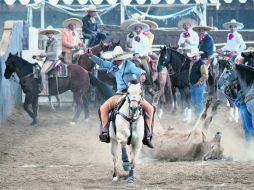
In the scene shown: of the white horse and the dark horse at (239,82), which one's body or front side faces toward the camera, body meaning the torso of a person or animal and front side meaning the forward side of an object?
the white horse

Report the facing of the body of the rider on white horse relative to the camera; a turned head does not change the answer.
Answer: toward the camera

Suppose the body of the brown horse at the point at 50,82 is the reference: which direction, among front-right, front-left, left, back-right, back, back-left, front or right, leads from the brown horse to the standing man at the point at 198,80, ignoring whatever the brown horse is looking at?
back

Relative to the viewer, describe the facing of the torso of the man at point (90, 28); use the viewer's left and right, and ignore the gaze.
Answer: facing the viewer and to the right of the viewer

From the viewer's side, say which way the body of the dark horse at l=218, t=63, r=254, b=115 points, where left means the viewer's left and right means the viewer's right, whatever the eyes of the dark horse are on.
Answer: facing to the left of the viewer

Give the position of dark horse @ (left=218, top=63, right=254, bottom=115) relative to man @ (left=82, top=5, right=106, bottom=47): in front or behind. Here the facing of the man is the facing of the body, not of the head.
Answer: in front

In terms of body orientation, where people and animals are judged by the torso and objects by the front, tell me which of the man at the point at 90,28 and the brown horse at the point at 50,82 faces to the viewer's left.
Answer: the brown horse

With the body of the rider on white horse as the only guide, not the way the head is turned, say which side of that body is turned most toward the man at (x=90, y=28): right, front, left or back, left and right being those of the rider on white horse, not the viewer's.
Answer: back

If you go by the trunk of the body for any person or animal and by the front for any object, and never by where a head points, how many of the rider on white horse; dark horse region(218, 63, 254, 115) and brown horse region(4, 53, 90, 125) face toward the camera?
1

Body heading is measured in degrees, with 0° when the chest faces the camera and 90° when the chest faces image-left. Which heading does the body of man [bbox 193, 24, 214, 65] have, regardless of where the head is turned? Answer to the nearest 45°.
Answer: approximately 45°

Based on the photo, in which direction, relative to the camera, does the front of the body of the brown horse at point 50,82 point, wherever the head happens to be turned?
to the viewer's left
